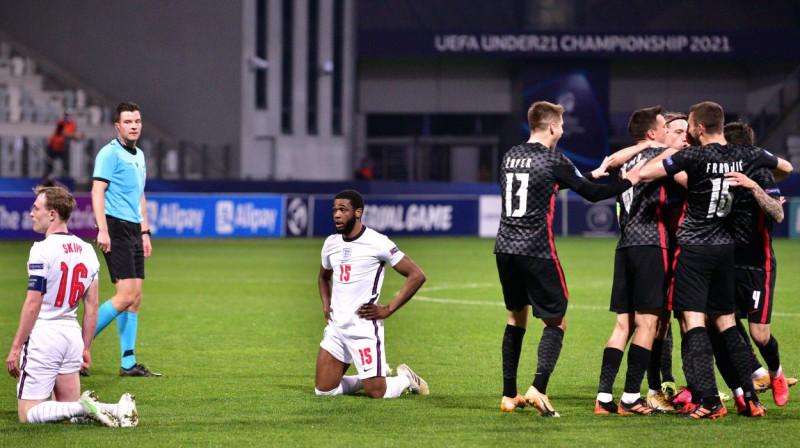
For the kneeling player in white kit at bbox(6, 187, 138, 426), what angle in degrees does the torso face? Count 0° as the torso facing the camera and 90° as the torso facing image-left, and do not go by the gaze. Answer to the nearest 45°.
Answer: approximately 135°

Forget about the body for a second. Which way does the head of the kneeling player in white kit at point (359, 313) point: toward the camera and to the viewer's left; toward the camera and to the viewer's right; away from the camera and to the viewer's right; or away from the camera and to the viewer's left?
toward the camera and to the viewer's left

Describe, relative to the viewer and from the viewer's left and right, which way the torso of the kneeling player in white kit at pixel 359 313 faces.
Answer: facing the viewer and to the left of the viewer

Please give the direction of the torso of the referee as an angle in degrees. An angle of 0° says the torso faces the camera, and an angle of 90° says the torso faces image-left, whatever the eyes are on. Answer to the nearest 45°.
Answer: approximately 315°

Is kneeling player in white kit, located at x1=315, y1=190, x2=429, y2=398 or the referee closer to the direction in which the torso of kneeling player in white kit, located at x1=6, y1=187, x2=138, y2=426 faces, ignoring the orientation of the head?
the referee

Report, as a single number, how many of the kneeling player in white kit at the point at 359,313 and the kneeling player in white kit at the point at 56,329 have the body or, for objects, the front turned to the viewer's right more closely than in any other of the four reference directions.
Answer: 0

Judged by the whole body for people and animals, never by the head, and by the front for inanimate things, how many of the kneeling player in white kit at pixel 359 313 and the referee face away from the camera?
0

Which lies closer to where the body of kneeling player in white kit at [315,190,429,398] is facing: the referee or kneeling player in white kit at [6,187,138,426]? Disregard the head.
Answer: the kneeling player in white kit

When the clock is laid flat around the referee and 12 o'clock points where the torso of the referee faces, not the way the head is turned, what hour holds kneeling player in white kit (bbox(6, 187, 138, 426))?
The kneeling player in white kit is roughly at 2 o'clock from the referee.

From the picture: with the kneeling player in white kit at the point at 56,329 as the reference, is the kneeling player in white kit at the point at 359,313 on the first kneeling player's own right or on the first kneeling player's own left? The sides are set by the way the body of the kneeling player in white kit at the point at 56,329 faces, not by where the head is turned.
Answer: on the first kneeling player's own right

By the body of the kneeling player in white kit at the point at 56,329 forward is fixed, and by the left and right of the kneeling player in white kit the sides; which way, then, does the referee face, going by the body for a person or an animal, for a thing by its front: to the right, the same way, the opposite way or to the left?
the opposite way
